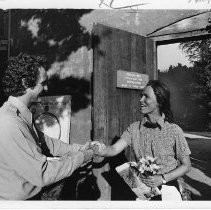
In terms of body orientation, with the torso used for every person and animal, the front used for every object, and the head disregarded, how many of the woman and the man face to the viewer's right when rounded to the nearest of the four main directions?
1

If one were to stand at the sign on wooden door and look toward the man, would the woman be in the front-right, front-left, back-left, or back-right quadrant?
front-left

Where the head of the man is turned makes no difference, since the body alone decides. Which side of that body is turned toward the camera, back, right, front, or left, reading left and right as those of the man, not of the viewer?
right

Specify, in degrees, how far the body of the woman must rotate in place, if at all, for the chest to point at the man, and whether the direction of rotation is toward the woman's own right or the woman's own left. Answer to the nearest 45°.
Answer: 0° — they already face them

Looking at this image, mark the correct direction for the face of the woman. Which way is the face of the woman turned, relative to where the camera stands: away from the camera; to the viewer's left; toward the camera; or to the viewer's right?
to the viewer's left

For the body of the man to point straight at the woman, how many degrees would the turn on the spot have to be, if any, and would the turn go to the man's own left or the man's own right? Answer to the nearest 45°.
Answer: approximately 45° to the man's own left

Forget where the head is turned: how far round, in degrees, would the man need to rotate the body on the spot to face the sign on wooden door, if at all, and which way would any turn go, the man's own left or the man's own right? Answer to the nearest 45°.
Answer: approximately 45° to the man's own left

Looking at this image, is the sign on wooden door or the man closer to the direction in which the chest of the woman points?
the man

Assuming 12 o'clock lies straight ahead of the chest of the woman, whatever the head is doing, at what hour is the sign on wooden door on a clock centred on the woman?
The sign on wooden door is roughly at 4 o'clock from the woman.
